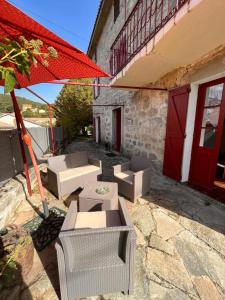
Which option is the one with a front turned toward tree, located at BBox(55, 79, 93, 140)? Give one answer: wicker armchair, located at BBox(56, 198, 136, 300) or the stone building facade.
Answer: the wicker armchair

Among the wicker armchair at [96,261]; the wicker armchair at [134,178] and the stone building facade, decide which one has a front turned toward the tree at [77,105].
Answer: the wicker armchair at [96,261]

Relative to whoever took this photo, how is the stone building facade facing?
facing the viewer and to the left of the viewer

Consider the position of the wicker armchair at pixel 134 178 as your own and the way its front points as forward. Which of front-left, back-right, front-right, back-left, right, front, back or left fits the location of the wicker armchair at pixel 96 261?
front-left

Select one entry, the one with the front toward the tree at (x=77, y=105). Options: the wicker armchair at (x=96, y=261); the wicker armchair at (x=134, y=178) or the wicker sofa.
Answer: the wicker armchair at (x=96, y=261)

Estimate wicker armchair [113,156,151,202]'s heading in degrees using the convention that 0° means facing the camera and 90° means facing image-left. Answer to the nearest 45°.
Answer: approximately 45°

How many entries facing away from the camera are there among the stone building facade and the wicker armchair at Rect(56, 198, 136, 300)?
1

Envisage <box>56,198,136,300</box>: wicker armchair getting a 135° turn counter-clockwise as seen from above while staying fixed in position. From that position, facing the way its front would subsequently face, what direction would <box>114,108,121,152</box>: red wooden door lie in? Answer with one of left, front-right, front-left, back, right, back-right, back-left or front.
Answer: back-right

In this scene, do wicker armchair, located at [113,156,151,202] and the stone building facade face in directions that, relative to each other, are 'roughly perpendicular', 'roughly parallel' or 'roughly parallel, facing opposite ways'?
roughly parallel

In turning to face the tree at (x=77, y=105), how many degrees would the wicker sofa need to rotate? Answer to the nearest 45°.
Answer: approximately 135° to its left

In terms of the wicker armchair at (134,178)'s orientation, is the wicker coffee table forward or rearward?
forward

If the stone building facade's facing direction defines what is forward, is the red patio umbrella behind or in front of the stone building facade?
in front

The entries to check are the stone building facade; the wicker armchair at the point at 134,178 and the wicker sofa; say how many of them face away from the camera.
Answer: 0

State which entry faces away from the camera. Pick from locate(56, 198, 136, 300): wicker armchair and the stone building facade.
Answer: the wicker armchair

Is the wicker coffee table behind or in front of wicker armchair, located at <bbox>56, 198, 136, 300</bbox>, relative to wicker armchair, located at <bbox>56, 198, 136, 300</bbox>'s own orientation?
in front

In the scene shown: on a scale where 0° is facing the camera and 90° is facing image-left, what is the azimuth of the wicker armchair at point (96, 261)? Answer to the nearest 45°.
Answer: approximately 180°
